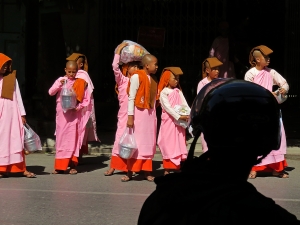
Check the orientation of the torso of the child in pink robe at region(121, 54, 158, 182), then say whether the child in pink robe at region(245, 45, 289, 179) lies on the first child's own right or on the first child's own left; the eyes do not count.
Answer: on the first child's own left
